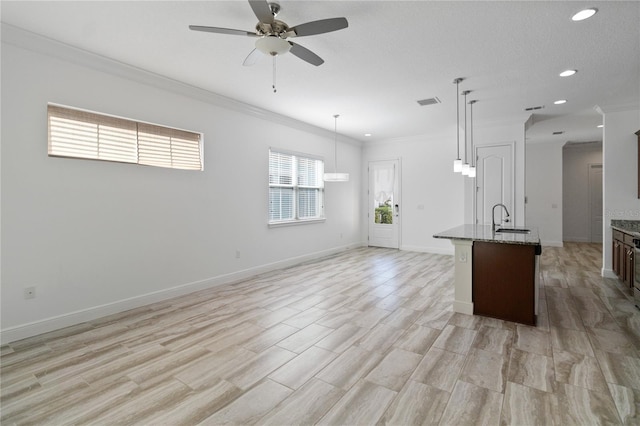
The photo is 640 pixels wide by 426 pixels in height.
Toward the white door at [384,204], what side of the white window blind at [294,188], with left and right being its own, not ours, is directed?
left

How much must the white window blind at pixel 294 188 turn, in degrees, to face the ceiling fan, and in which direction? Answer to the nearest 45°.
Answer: approximately 45° to its right

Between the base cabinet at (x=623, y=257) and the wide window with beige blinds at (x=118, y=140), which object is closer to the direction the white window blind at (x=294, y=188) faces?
the base cabinet

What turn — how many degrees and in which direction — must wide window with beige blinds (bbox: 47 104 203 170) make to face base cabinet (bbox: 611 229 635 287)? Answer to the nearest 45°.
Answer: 0° — it already faces it

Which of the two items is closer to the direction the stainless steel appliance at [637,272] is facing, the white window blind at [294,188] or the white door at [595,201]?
the white window blind

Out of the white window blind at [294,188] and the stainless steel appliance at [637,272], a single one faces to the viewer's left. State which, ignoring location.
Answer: the stainless steel appliance

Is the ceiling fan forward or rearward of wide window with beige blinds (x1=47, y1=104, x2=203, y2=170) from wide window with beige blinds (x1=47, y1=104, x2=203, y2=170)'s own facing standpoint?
forward

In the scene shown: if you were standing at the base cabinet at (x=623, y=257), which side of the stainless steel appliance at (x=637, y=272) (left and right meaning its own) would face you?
right

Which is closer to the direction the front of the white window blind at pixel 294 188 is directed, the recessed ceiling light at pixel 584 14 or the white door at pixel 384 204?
the recessed ceiling light

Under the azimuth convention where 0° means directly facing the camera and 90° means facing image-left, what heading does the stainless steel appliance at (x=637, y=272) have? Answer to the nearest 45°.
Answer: approximately 90°

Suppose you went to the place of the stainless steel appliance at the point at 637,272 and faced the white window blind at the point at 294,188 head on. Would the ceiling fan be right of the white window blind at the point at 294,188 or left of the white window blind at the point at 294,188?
left

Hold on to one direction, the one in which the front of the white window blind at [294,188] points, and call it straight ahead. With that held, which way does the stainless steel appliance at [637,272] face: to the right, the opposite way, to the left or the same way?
the opposite way

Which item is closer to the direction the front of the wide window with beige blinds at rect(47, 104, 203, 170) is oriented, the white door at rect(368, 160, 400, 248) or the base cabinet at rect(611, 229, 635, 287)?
the base cabinet

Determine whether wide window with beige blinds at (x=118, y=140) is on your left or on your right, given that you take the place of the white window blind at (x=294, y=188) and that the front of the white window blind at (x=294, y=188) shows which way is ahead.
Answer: on your right
